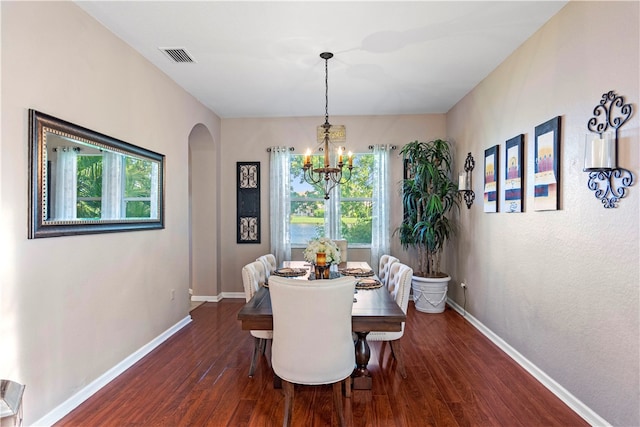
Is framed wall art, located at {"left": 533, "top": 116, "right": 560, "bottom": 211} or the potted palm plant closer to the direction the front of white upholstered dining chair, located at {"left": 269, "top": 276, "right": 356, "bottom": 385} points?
the potted palm plant

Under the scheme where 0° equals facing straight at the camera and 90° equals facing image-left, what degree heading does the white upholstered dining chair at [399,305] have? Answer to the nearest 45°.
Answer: approximately 90°

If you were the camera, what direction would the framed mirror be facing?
facing the viewer and to the right of the viewer

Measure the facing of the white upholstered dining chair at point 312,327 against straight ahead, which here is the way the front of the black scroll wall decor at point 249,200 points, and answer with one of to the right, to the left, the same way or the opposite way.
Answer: the opposite way

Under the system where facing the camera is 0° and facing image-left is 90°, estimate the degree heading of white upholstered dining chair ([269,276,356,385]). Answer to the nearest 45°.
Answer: approximately 180°

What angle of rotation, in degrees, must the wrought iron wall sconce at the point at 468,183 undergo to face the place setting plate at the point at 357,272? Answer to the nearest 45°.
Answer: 0° — it already faces it

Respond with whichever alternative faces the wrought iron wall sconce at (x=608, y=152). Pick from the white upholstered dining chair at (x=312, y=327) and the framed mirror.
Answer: the framed mirror

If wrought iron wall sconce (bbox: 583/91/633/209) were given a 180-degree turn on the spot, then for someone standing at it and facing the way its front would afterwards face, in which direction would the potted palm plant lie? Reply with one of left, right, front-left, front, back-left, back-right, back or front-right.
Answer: left

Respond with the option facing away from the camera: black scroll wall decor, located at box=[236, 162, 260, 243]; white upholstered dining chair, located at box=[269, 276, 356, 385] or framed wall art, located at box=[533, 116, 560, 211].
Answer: the white upholstered dining chair

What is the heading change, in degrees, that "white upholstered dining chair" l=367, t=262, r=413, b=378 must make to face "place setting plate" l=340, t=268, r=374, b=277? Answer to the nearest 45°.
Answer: approximately 45° to its right

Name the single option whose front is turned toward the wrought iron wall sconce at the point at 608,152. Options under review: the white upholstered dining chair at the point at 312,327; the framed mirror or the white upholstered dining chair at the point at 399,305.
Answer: the framed mirror

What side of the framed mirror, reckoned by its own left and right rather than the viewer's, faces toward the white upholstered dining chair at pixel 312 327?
front

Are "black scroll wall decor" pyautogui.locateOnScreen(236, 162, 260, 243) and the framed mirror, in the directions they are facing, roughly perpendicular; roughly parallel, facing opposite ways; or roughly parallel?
roughly perpendicular

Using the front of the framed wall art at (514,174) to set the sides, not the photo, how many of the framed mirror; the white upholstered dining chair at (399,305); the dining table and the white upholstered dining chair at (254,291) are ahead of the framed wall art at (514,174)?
4

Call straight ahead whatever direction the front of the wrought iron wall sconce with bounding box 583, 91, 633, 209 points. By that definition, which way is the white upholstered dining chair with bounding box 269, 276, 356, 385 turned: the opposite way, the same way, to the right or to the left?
to the right
